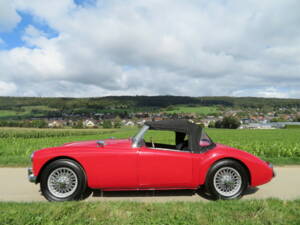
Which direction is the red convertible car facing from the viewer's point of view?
to the viewer's left
